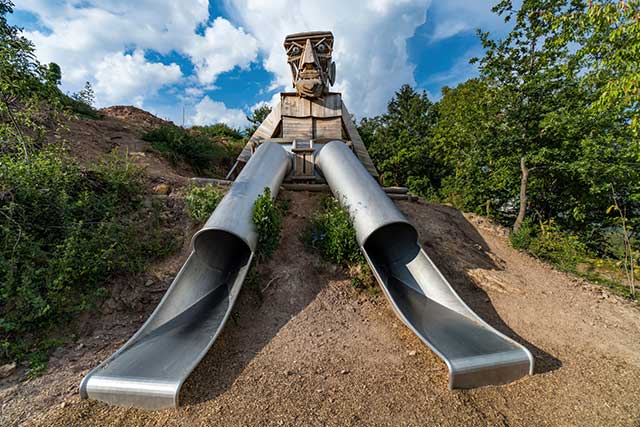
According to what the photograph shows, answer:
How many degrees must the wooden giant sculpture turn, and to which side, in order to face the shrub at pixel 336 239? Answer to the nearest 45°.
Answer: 0° — it already faces it

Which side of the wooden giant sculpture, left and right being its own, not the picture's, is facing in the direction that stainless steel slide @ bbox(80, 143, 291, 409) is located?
front

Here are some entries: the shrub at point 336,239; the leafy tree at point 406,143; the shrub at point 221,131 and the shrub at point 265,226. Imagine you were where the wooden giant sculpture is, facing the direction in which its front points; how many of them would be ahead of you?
2

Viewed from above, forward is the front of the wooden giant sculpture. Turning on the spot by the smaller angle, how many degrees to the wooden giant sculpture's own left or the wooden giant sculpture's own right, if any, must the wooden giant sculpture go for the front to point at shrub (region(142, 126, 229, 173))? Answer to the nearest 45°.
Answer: approximately 135° to the wooden giant sculpture's own right

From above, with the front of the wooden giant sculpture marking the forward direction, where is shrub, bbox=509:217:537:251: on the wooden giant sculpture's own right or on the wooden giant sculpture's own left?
on the wooden giant sculpture's own left

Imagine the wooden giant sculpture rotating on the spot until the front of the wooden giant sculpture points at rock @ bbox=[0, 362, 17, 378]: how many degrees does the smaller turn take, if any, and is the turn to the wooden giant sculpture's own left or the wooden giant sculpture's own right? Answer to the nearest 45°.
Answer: approximately 45° to the wooden giant sculpture's own right

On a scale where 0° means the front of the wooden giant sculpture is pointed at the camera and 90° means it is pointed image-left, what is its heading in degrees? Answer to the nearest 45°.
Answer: approximately 0°

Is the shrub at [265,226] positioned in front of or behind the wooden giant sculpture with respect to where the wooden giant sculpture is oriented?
in front

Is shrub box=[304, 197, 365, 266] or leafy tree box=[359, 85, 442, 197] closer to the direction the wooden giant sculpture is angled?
the shrub

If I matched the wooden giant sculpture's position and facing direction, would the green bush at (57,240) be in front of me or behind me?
in front

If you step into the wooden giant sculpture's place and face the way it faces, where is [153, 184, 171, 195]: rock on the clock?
The rock is roughly at 2 o'clock from the wooden giant sculpture.

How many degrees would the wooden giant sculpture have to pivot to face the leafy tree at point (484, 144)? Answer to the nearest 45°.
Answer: approximately 90° to its left

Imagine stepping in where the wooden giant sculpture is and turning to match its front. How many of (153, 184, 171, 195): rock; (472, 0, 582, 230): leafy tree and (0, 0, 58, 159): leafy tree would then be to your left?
1

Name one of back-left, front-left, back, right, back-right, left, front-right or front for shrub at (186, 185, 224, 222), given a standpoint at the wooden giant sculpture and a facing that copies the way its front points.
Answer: front-right

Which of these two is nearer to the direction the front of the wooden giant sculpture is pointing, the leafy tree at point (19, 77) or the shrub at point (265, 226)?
the shrub

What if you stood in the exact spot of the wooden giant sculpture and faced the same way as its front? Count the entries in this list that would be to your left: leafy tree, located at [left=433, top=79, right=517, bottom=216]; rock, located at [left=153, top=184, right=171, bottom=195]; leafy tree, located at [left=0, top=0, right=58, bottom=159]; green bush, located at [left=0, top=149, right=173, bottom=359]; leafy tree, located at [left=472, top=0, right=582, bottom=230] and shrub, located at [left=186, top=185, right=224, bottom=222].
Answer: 2

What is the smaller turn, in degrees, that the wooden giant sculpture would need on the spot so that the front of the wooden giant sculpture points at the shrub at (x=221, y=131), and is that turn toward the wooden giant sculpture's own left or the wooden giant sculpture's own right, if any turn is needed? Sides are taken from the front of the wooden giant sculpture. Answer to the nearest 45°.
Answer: approximately 135° to the wooden giant sculpture's own right

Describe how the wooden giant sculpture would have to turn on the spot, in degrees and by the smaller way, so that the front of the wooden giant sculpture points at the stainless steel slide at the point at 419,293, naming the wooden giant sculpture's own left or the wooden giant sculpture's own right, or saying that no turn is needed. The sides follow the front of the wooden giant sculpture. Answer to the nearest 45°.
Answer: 0° — it already faces it
